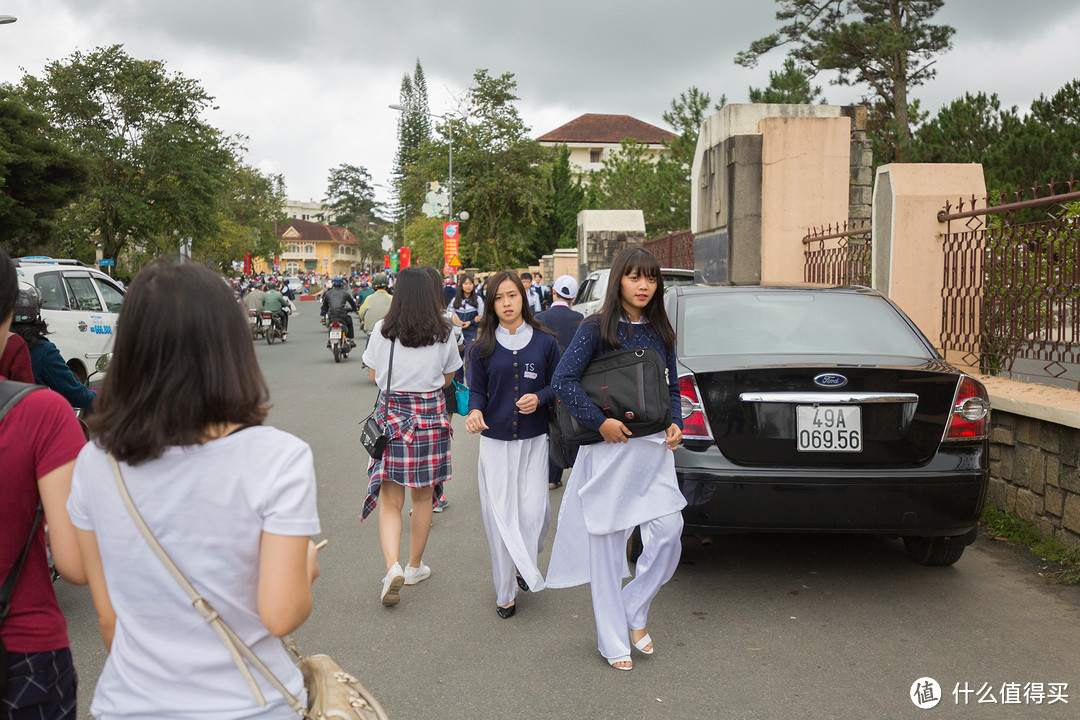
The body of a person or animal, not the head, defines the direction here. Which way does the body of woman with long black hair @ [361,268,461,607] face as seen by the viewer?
away from the camera

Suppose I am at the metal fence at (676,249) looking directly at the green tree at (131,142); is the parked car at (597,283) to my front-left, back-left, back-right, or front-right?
back-left

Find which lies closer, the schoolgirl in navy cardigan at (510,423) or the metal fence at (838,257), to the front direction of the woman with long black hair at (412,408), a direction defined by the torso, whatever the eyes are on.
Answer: the metal fence

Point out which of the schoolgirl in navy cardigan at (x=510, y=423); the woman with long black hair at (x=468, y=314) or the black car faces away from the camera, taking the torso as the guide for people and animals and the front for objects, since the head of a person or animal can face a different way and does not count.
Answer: the black car

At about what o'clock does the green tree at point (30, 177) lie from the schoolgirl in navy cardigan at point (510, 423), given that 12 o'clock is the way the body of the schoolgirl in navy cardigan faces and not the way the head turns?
The green tree is roughly at 5 o'clock from the schoolgirl in navy cardigan.

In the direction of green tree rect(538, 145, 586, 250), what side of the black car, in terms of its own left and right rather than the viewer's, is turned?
front

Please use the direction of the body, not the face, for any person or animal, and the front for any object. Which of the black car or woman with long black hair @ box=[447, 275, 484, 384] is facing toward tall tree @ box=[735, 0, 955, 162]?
the black car

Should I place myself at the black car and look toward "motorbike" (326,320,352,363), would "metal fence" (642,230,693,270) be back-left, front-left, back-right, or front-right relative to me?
front-right

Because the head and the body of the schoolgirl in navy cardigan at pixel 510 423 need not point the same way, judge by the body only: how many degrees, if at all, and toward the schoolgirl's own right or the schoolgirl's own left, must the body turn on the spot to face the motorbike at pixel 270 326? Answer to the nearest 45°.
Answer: approximately 180°

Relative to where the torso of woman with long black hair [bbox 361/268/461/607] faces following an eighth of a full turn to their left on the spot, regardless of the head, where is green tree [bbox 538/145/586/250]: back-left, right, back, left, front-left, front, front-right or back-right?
front-right

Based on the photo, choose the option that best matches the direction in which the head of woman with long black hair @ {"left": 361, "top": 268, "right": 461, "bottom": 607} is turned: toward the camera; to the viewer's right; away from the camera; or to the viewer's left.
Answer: away from the camera

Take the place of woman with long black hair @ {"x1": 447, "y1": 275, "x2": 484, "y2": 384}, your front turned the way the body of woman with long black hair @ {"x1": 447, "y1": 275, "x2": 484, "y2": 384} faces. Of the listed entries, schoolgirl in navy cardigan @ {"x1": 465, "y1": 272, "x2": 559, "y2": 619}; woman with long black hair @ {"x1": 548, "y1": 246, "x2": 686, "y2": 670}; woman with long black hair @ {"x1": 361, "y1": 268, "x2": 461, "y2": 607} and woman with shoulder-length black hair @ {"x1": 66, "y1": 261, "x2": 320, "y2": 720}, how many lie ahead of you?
4

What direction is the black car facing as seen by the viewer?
away from the camera

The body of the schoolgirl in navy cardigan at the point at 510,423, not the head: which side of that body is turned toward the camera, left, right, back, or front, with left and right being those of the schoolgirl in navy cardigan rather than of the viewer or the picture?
front

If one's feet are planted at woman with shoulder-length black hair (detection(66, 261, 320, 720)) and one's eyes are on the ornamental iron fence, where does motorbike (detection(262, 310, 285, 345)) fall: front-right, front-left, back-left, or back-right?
front-left
